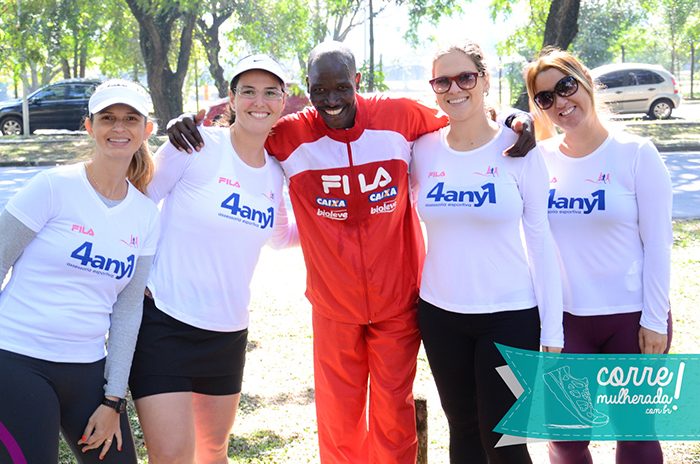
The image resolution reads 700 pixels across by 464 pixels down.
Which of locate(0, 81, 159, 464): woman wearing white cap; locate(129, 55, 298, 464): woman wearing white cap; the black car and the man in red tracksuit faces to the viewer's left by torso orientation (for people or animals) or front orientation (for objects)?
the black car

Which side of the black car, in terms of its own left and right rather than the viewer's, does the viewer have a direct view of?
left

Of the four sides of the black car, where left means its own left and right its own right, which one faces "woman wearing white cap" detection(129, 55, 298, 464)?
left

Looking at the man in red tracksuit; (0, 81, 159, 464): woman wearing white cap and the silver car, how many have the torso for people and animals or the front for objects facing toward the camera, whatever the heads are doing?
2

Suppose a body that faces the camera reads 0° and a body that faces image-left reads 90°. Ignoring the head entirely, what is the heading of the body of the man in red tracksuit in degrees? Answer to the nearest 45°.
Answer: approximately 0°

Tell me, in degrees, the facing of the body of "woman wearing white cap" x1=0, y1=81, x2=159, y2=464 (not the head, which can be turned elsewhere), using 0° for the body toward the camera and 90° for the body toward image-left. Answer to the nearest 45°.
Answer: approximately 0°

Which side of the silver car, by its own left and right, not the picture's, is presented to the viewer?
left

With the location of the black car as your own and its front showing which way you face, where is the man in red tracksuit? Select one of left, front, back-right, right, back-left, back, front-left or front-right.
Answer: left

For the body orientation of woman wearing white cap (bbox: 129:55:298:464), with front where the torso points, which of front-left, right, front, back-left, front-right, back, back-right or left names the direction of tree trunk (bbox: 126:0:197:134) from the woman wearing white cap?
back-left

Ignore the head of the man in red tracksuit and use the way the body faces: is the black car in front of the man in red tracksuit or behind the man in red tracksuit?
behind
